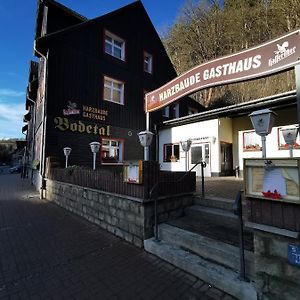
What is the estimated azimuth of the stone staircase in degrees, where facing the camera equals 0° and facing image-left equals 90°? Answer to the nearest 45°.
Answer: approximately 45°

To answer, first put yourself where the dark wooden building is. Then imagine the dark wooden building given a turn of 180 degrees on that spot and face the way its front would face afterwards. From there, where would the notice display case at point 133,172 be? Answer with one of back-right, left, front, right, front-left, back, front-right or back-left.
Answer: back-left

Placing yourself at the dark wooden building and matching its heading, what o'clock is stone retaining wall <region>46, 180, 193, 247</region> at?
The stone retaining wall is roughly at 1 o'clock from the dark wooden building.

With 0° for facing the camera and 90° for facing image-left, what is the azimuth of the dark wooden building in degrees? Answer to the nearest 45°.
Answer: approximately 315°

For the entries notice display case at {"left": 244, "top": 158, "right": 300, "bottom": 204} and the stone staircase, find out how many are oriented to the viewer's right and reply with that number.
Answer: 0

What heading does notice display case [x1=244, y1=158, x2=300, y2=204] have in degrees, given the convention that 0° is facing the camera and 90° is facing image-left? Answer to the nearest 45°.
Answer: approximately 45°

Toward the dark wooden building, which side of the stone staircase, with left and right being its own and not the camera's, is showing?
right
